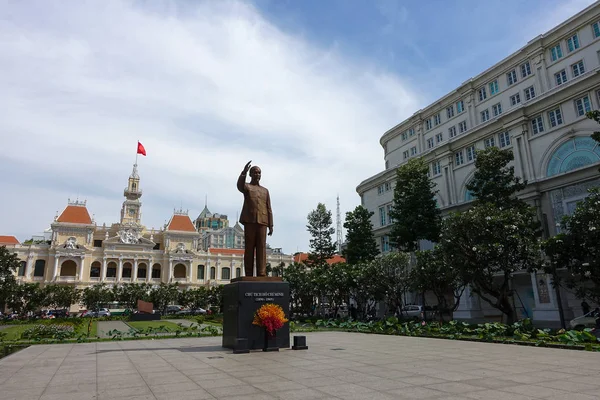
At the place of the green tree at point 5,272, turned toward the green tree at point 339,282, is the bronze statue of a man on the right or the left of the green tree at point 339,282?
right

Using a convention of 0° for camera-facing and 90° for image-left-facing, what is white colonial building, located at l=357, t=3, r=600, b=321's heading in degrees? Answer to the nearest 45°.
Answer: approximately 45°

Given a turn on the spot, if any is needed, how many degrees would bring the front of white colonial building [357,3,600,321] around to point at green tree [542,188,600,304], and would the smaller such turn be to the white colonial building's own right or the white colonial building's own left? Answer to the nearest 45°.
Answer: approximately 45° to the white colonial building's own left

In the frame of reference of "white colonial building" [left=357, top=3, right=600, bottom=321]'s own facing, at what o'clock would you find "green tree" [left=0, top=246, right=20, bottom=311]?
The green tree is roughly at 1 o'clock from the white colonial building.

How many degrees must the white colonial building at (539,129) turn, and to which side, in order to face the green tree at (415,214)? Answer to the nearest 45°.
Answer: approximately 45° to its right

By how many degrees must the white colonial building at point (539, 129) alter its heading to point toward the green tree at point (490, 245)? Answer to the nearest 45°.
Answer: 0° — it already faces it

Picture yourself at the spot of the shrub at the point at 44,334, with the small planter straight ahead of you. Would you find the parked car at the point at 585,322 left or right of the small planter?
left

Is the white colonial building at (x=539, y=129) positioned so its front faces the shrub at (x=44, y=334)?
yes
